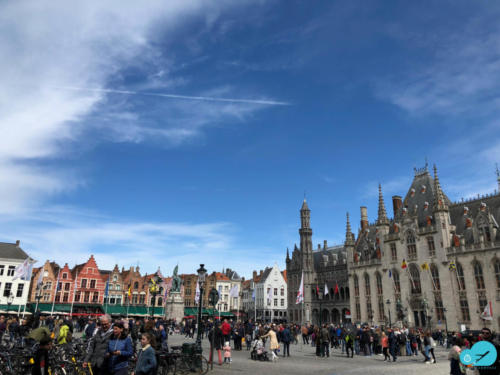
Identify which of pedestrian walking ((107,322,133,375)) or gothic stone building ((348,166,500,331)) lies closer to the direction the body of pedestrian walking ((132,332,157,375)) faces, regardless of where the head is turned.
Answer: the pedestrian walking

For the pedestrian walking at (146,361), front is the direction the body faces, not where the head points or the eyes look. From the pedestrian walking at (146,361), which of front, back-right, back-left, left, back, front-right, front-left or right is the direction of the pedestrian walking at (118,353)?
front-right

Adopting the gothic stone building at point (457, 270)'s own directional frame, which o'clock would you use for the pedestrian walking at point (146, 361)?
The pedestrian walking is roughly at 11 o'clock from the gothic stone building.

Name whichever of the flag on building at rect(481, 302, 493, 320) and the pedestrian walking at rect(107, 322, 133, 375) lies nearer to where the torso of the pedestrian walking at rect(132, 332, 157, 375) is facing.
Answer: the pedestrian walking

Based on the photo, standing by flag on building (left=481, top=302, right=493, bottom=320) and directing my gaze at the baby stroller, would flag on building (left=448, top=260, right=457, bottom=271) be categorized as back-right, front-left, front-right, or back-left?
back-right

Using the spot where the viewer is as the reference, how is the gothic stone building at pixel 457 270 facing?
facing the viewer and to the left of the viewer

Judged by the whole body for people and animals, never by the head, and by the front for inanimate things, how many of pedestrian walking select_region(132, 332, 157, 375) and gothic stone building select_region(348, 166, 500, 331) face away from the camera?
0

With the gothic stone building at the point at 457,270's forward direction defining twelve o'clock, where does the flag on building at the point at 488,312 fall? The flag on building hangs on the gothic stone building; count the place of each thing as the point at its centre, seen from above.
The flag on building is roughly at 10 o'clock from the gothic stone building.
